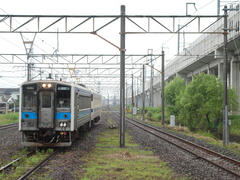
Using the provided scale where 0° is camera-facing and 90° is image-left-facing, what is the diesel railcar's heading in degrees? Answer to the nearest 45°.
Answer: approximately 0°

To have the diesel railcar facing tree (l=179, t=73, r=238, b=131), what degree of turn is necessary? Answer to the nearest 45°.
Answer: approximately 135° to its left
